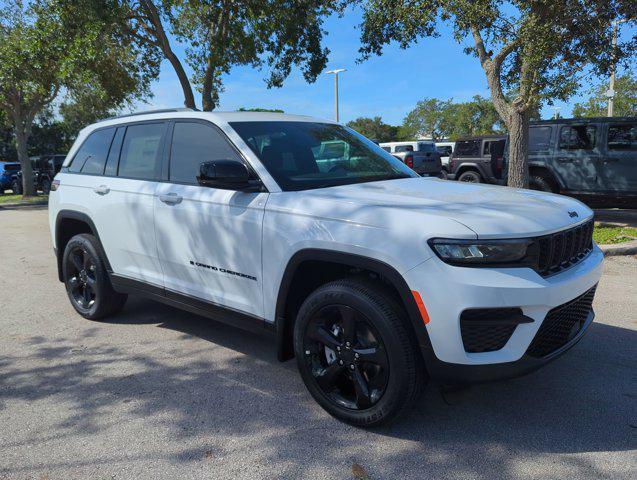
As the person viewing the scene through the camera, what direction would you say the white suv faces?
facing the viewer and to the right of the viewer

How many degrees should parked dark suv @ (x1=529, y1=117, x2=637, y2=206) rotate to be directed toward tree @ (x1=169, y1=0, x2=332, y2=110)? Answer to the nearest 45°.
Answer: approximately 180°

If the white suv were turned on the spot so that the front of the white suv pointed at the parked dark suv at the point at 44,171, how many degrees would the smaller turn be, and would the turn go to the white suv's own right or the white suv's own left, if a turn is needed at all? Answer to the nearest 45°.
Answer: approximately 180°

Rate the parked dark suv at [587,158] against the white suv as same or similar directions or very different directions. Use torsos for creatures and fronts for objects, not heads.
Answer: same or similar directions

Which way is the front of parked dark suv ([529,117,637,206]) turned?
to the viewer's right

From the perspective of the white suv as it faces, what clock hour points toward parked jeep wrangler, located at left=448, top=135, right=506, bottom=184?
The parked jeep wrangler is roughly at 8 o'clock from the white suv.
